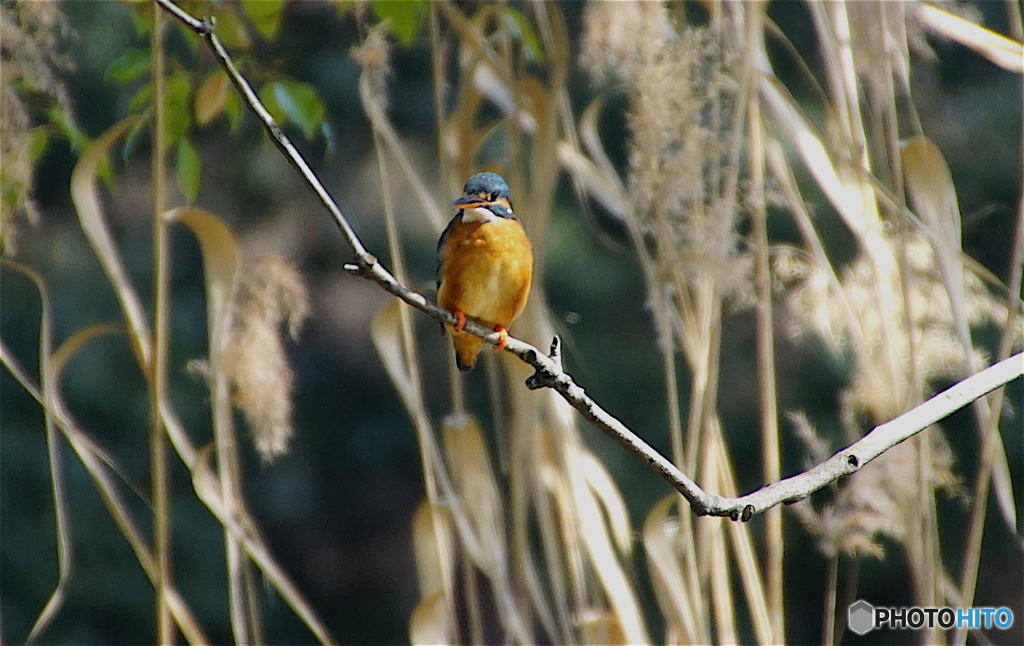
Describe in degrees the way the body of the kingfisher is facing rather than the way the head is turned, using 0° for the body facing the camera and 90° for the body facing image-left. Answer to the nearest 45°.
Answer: approximately 0°
